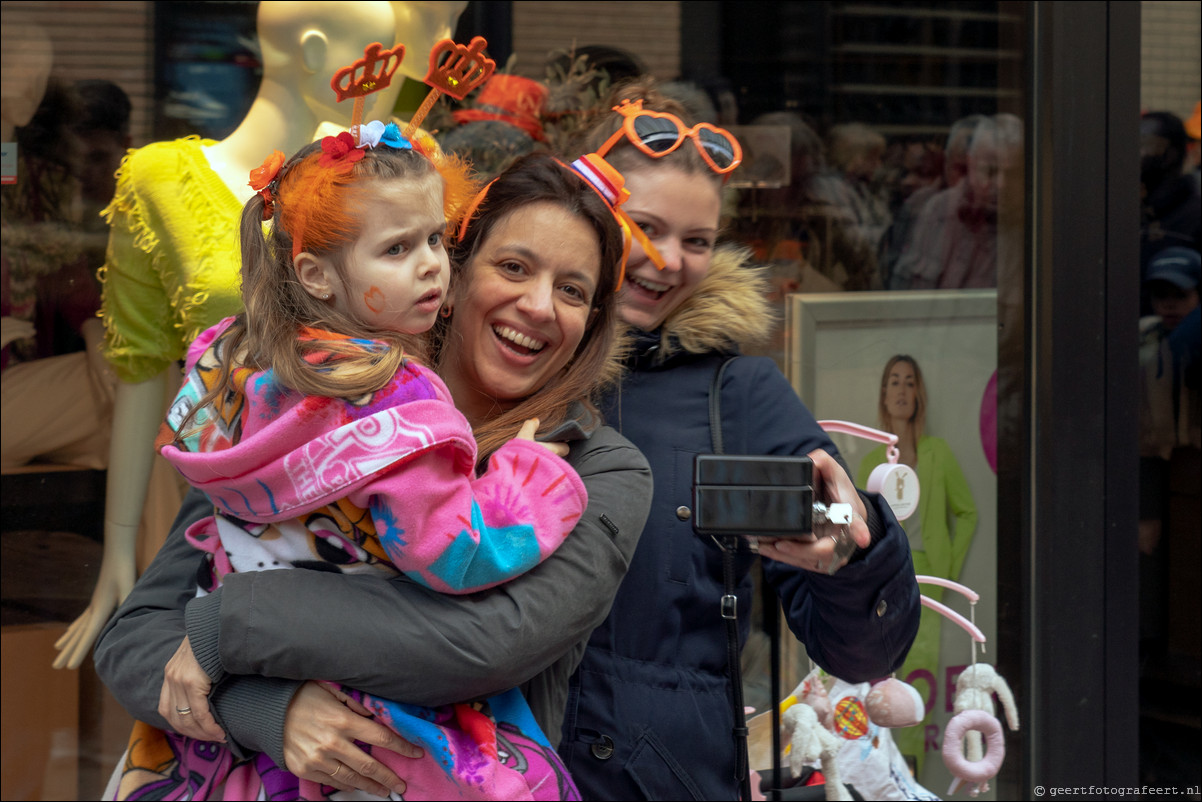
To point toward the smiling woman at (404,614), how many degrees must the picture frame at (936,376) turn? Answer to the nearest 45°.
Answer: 0° — it already faces them

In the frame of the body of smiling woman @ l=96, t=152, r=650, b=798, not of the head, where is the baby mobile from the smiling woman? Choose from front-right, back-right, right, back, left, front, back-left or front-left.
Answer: back-left

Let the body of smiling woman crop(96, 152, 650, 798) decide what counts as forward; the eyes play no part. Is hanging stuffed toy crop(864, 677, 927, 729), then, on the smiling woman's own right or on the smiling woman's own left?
on the smiling woman's own left

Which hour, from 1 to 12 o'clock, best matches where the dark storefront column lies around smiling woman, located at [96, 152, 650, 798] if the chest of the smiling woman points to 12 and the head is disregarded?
The dark storefront column is roughly at 8 o'clock from the smiling woman.

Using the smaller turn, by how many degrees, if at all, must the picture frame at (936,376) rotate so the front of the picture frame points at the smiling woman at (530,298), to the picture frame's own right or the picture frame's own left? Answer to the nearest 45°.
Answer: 0° — it already faces them

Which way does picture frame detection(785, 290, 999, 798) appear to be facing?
toward the camera

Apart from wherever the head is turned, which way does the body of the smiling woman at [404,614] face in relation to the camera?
toward the camera
